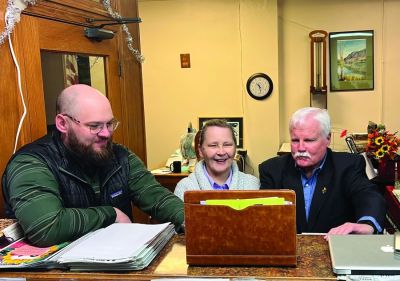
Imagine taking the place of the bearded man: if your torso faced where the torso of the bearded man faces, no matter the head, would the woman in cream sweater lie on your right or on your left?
on your left

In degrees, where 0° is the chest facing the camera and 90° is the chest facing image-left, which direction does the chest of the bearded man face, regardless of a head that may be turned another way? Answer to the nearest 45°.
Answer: approximately 315°

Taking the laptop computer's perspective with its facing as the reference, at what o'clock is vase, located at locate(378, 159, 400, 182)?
The vase is roughly at 12 o'clock from the laptop computer.

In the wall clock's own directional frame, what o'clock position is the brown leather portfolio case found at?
The brown leather portfolio case is roughly at 12 o'clock from the wall clock.

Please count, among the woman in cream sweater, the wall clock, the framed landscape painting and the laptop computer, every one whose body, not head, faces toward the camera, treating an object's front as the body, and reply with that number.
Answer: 3

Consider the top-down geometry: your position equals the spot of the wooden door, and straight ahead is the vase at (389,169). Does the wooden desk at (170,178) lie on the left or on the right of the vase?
left

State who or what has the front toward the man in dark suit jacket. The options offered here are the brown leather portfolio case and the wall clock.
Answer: the wall clock

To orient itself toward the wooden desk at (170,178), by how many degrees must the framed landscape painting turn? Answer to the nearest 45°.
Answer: approximately 45° to its right

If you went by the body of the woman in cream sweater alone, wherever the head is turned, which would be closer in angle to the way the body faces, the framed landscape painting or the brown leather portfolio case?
the brown leather portfolio case
